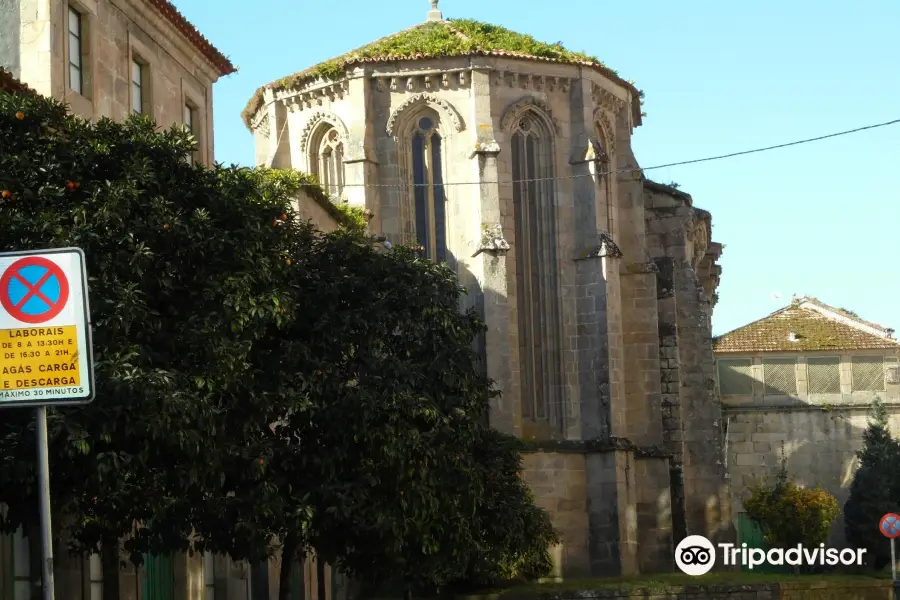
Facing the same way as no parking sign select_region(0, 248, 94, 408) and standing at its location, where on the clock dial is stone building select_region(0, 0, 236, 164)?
The stone building is roughly at 6 o'clock from the no parking sign.

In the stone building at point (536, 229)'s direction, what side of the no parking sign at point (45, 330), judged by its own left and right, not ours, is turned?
back

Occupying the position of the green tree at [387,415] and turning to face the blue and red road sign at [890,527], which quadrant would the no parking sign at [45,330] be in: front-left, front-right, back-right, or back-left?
back-right

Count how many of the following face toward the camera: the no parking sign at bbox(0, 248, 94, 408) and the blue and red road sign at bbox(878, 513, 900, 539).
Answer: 2

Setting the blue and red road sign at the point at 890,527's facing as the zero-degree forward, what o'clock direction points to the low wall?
The low wall is roughly at 3 o'clock from the blue and red road sign.

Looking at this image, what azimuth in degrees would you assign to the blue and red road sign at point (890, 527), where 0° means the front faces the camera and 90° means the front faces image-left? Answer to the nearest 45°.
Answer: approximately 0°

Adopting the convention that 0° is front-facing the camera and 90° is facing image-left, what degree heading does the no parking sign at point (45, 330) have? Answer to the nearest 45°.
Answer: approximately 0°

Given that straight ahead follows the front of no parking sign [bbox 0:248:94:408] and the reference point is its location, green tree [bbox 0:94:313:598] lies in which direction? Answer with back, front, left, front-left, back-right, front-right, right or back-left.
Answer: back

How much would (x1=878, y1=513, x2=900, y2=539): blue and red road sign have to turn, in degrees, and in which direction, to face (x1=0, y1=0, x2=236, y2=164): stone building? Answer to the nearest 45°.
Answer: approximately 45° to its right
